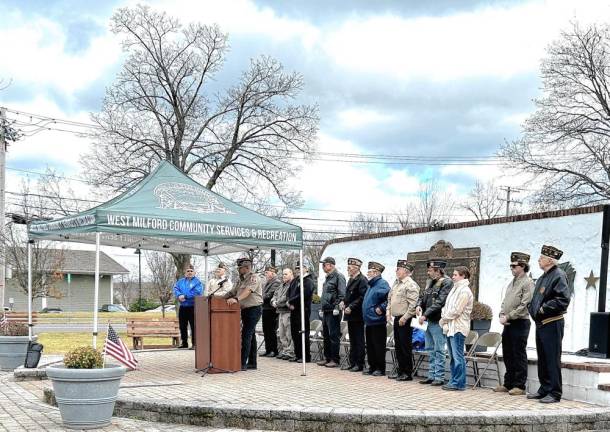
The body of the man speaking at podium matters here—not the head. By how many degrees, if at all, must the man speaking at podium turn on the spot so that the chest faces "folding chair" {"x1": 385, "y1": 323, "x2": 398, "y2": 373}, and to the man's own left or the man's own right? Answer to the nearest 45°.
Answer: approximately 180°

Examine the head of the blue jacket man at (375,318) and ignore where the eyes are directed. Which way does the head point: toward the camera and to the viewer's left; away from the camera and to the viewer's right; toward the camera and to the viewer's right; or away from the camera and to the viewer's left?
toward the camera and to the viewer's left

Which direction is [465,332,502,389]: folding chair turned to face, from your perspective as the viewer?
facing the viewer and to the left of the viewer

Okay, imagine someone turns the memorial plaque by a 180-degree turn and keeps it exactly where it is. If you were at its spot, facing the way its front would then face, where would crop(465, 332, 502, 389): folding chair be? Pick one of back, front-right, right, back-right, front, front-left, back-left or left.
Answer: back-right

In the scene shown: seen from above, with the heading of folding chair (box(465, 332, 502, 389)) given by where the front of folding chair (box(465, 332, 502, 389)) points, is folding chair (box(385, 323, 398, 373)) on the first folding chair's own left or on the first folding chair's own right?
on the first folding chair's own right

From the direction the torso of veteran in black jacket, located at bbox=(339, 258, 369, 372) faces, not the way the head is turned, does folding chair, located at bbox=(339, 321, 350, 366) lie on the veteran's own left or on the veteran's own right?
on the veteran's own right
